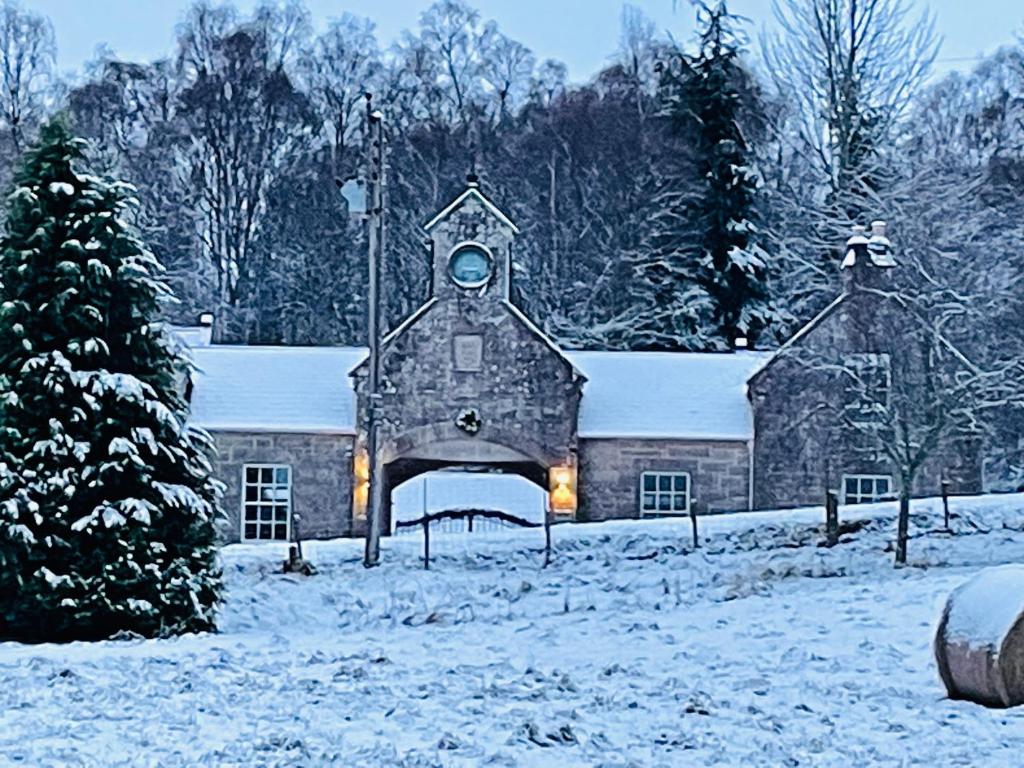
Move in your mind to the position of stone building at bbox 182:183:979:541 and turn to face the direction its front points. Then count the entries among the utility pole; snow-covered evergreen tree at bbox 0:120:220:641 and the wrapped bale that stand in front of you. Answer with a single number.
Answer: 3

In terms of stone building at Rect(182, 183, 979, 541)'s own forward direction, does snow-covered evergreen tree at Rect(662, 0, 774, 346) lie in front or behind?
behind

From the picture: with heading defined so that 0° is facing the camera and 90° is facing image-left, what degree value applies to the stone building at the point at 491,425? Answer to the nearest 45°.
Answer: approximately 0°

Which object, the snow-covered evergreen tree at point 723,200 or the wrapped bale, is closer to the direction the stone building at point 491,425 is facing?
the wrapped bale

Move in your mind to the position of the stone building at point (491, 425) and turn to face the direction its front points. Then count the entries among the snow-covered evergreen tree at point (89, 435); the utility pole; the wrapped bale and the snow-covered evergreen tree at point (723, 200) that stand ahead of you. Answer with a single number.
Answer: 3

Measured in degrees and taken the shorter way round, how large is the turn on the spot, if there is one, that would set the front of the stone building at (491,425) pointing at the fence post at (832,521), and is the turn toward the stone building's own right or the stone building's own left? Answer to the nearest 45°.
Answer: approximately 45° to the stone building's own left
